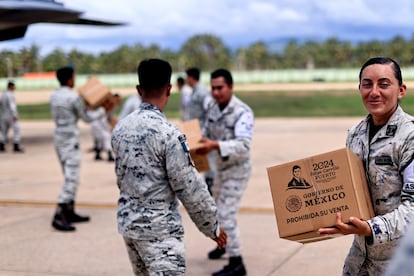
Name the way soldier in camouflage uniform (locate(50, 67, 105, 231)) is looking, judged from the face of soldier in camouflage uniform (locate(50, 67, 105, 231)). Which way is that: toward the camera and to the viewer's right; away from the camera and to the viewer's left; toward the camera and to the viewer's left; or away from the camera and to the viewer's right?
away from the camera and to the viewer's right

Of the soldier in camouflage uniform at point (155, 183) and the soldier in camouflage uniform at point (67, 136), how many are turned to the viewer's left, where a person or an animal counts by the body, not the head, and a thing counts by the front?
0

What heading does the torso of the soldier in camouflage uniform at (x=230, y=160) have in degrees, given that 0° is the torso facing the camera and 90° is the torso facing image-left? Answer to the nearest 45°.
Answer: approximately 45°

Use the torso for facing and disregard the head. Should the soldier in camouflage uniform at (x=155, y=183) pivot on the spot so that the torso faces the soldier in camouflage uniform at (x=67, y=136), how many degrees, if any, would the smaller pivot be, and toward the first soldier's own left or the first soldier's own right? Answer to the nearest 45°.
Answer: approximately 45° to the first soldier's own left

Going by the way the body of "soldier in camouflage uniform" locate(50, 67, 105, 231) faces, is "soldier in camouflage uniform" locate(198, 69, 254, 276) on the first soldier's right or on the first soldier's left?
on the first soldier's right

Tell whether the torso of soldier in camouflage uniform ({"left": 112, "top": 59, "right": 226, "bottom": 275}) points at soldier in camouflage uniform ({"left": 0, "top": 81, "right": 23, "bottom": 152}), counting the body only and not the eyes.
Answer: no

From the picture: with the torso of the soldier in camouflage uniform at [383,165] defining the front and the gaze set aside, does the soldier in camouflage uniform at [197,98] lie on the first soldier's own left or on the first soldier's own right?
on the first soldier's own right

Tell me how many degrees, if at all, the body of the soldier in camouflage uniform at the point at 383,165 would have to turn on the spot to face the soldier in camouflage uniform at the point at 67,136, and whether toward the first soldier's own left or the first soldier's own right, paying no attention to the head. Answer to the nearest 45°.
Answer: approximately 90° to the first soldier's own right

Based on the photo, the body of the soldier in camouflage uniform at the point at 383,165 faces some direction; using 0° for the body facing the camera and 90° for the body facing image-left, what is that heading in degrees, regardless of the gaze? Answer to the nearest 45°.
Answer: approximately 45°

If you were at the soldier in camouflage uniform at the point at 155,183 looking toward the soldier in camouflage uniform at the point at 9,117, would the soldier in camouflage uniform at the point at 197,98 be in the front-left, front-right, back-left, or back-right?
front-right

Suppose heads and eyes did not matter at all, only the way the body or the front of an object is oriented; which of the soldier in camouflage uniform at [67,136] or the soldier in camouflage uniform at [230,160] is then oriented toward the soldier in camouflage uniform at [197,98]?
the soldier in camouflage uniform at [67,136]

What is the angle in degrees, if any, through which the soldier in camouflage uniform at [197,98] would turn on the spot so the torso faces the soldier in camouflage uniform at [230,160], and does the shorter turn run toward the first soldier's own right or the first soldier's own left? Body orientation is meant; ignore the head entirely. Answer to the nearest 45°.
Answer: approximately 90° to the first soldier's own left

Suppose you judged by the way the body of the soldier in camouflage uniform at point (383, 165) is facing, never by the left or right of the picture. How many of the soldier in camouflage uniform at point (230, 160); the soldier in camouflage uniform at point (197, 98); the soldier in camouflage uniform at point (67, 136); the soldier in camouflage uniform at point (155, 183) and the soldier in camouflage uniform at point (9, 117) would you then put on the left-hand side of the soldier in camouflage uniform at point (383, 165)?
0

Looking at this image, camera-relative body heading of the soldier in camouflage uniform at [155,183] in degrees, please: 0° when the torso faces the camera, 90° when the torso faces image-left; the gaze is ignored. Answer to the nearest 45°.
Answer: approximately 225°

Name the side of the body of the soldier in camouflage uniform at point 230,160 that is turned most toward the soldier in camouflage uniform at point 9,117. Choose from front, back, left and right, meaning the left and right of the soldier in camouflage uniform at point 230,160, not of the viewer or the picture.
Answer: right

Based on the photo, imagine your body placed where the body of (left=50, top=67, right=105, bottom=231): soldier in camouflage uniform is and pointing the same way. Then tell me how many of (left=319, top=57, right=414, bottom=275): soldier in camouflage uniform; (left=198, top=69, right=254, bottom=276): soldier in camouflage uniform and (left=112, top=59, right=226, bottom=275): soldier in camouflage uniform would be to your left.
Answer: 0

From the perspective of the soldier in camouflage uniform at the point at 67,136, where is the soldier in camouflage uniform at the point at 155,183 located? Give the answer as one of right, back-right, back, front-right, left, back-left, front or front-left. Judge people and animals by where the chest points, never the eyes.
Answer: back-right

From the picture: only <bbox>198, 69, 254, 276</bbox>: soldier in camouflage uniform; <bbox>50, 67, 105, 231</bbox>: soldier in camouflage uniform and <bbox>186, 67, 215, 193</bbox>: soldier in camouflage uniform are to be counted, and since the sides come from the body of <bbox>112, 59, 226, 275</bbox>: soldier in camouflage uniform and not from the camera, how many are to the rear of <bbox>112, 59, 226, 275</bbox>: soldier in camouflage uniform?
0

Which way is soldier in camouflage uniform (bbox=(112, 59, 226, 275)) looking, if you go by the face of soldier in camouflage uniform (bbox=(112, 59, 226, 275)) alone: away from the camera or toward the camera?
away from the camera
